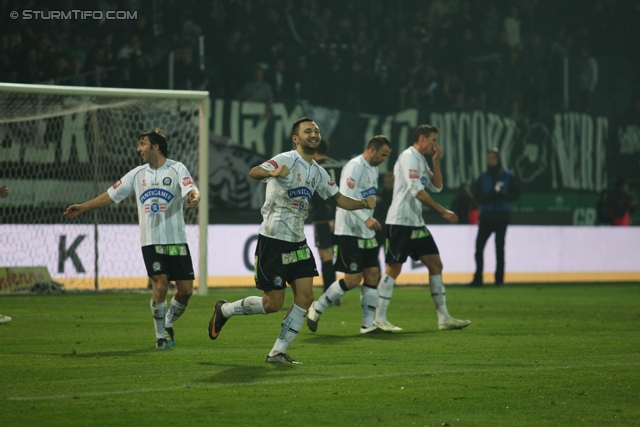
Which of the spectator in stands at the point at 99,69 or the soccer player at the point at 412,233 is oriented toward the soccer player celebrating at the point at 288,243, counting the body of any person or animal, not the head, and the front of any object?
the spectator in stands

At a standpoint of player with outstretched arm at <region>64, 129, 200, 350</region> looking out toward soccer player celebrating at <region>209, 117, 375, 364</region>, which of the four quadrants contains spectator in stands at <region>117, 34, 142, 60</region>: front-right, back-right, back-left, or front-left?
back-left

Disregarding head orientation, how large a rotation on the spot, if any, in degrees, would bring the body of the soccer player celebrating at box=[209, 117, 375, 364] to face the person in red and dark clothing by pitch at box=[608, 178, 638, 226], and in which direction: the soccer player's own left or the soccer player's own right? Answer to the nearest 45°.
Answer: approximately 90° to the soccer player's own left

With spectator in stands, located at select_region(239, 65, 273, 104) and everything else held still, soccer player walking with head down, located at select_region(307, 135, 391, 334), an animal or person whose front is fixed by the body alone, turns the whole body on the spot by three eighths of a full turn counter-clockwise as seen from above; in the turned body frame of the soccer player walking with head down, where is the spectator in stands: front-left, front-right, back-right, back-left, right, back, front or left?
front

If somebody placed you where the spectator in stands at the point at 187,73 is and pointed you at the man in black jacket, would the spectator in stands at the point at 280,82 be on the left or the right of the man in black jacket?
left

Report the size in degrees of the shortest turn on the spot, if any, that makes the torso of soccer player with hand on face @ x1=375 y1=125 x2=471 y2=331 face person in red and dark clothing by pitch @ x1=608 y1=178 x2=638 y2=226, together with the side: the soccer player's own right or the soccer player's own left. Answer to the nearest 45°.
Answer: approximately 90° to the soccer player's own left

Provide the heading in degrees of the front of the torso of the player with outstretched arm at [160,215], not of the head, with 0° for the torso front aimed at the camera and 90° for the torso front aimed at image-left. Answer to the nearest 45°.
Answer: approximately 0°
